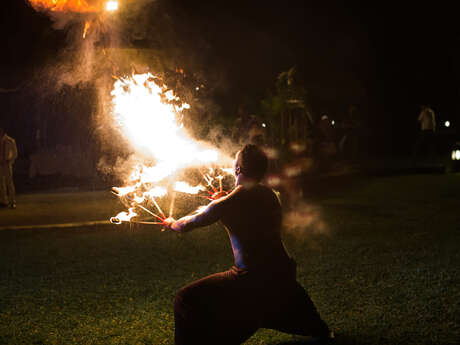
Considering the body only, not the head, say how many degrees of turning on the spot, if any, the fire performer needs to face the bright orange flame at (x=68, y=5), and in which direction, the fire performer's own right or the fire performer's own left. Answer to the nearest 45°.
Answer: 0° — they already face it

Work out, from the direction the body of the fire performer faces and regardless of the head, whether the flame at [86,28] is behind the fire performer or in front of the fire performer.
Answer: in front

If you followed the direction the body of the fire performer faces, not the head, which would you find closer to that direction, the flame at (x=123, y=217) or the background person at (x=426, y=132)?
the flame

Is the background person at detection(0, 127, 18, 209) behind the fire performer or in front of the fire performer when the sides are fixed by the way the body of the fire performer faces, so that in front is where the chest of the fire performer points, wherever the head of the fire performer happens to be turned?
in front

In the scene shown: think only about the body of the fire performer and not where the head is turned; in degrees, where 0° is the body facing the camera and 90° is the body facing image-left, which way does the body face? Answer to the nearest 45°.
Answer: approximately 135°

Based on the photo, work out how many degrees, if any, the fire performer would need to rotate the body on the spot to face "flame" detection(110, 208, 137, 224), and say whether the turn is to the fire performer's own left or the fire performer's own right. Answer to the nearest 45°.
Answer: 0° — they already face it

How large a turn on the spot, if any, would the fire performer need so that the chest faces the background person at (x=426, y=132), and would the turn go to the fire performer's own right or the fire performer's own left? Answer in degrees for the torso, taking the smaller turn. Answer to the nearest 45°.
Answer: approximately 45° to the fire performer's own right

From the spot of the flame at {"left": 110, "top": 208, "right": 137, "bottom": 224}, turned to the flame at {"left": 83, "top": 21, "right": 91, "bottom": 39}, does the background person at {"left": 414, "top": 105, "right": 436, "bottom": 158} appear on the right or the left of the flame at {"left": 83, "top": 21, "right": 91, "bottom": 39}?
right
